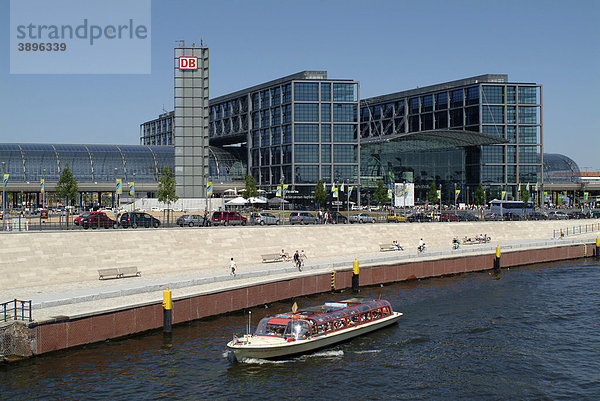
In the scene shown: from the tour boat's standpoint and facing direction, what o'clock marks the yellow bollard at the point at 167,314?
The yellow bollard is roughly at 2 o'clock from the tour boat.

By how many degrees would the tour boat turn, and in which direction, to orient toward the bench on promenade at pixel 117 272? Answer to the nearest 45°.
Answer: approximately 90° to its right
